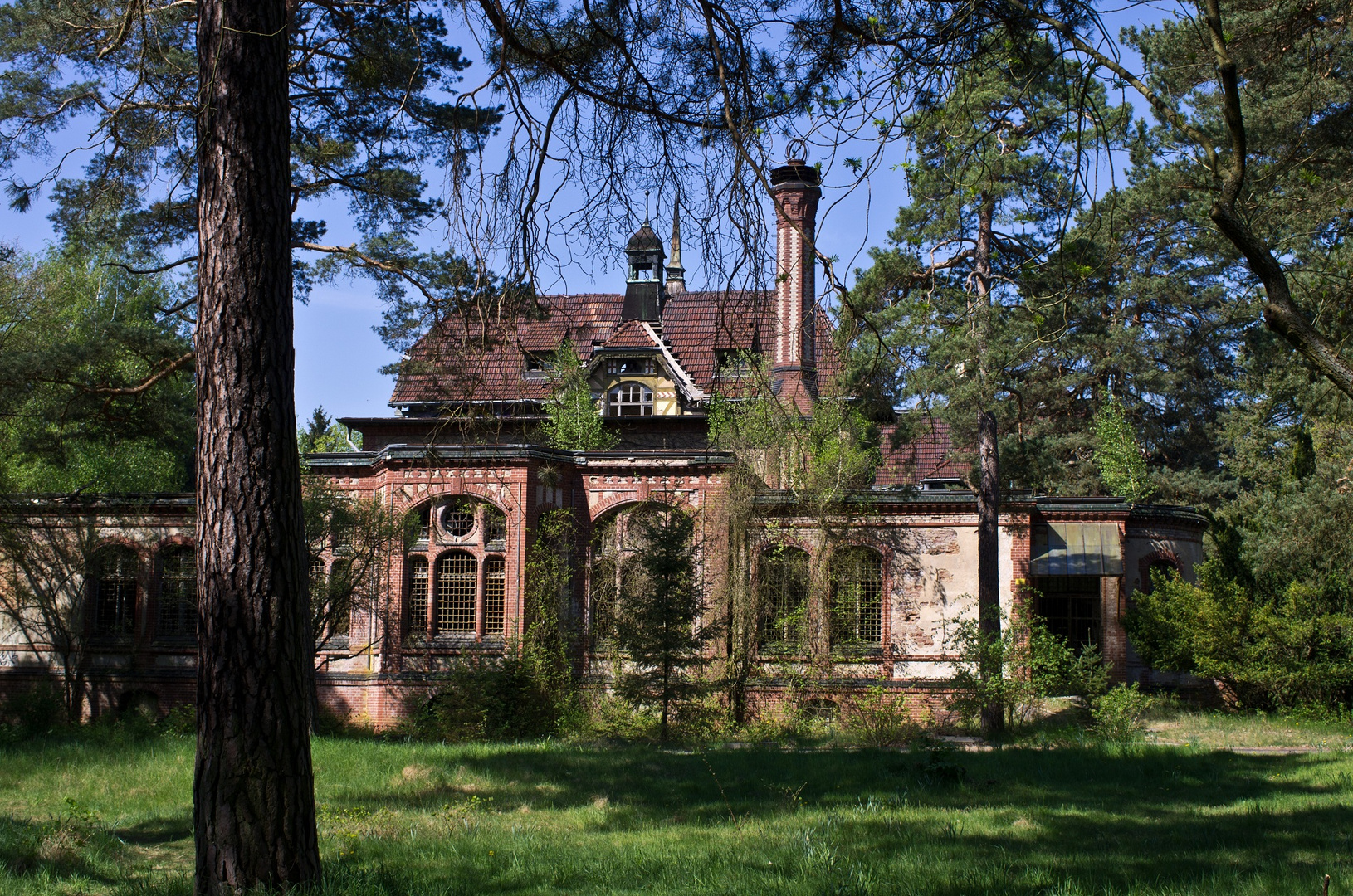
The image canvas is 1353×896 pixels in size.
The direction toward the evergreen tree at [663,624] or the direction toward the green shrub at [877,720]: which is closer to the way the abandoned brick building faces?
the evergreen tree

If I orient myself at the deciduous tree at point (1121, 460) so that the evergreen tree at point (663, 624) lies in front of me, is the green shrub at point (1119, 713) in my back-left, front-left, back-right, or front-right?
front-left

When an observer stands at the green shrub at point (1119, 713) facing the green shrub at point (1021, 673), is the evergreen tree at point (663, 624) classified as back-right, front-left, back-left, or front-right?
front-left

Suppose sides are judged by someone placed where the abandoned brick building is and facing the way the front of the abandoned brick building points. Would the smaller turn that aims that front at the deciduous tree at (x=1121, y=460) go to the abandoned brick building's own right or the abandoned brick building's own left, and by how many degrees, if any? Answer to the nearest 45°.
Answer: approximately 135° to the abandoned brick building's own left

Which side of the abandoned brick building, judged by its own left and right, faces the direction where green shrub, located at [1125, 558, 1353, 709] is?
left

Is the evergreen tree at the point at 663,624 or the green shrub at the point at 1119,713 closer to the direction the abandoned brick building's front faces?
the evergreen tree

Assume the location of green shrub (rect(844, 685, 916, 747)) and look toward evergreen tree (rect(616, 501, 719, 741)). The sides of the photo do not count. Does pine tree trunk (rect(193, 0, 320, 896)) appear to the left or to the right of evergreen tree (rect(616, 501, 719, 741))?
left

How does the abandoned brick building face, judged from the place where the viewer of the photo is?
facing the viewer

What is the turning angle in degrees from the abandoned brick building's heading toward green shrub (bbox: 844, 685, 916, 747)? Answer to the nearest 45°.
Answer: approximately 45° to its left

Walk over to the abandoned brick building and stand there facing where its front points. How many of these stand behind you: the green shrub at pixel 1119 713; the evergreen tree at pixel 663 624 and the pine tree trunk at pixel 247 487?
0

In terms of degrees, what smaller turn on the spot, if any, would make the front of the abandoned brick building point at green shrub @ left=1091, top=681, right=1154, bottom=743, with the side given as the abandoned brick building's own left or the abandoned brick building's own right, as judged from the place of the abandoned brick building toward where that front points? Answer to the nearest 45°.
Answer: approximately 45° to the abandoned brick building's own left

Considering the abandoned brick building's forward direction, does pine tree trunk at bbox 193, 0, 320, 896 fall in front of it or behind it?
in front

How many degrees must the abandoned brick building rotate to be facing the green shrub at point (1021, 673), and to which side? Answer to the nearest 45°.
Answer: approximately 45° to its left

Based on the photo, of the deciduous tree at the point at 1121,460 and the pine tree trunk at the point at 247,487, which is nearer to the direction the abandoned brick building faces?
the pine tree trunk
